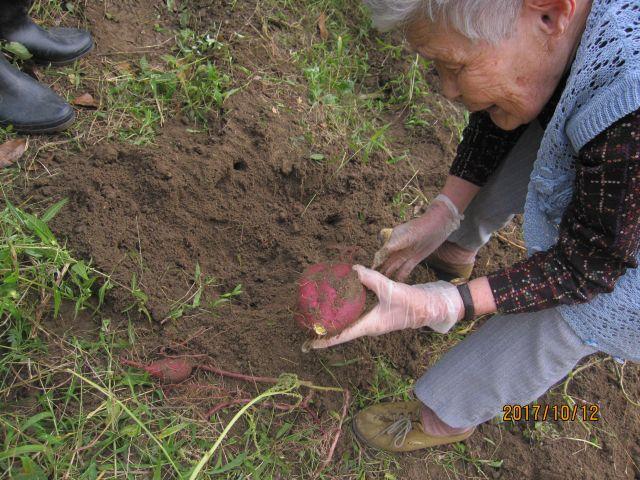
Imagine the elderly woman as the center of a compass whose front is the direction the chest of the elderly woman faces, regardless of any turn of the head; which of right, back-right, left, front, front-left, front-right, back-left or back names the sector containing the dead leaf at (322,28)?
front-right

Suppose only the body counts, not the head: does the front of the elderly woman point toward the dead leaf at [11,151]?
yes

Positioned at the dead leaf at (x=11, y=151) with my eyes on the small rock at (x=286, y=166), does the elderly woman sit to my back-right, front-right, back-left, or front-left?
front-right

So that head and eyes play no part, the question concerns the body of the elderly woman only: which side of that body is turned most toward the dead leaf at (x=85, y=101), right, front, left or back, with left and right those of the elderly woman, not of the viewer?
front

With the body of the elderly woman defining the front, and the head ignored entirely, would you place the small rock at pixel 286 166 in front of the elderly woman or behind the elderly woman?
in front

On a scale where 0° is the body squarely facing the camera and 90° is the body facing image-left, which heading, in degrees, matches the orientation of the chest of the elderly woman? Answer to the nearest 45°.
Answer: approximately 90°

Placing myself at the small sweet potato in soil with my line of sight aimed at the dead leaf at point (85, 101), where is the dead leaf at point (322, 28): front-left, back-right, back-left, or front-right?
front-right
